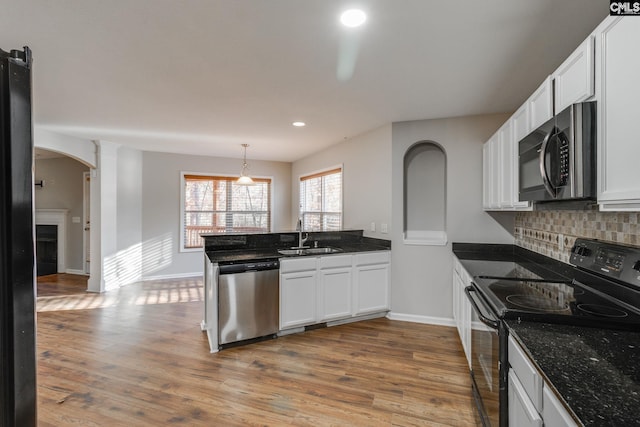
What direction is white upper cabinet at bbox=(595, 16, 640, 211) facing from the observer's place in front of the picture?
facing to the left of the viewer

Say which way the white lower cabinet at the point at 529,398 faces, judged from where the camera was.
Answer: facing to the left of the viewer

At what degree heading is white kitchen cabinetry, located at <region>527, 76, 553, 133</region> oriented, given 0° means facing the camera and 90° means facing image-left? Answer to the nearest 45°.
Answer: approximately 90°

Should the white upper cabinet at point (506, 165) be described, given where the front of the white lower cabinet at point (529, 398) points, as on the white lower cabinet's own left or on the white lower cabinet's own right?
on the white lower cabinet's own right

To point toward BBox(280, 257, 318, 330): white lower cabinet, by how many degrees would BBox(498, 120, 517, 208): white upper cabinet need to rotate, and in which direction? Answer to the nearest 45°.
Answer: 0° — it already faces it

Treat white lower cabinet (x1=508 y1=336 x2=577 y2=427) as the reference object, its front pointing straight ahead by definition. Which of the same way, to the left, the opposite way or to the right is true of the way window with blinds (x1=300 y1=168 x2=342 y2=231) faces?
to the left

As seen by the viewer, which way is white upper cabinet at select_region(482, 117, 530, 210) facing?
to the viewer's left

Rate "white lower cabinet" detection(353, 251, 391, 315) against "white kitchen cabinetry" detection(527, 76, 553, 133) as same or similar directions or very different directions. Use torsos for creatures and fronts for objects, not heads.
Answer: very different directions

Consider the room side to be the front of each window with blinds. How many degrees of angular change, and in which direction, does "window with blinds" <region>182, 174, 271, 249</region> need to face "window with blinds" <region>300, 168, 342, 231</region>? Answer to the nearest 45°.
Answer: approximately 45° to its left

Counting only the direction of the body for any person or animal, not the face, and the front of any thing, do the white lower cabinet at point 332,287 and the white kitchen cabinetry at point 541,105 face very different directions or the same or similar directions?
very different directions

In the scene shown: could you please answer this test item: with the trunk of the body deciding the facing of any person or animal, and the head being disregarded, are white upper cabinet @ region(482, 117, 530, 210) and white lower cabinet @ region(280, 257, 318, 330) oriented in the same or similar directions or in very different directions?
very different directions
